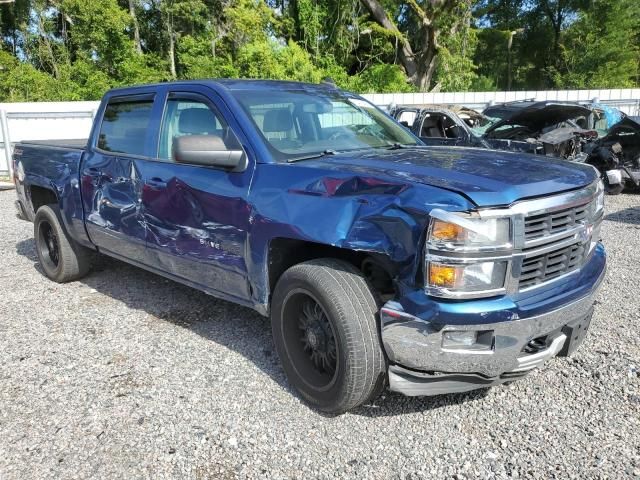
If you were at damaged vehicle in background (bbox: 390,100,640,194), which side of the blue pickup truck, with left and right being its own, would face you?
left

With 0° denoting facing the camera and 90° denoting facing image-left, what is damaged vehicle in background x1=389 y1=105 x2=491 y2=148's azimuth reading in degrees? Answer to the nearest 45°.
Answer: approximately 315°
